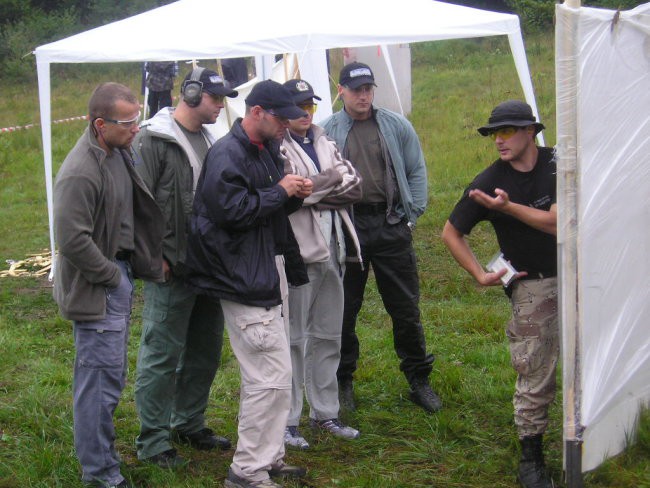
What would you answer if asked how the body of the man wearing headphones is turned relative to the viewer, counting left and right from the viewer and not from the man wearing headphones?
facing the viewer and to the right of the viewer

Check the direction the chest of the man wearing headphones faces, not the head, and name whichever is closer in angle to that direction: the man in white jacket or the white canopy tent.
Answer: the man in white jacket

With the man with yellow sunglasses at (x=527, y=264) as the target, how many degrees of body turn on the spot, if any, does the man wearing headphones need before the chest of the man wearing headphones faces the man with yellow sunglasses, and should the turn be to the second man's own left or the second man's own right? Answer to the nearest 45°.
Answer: approximately 45° to the second man's own left

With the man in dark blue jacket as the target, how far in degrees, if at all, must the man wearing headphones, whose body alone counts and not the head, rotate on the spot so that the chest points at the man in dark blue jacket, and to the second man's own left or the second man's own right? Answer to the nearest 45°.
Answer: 0° — they already face them

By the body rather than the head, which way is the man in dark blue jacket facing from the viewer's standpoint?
to the viewer's right

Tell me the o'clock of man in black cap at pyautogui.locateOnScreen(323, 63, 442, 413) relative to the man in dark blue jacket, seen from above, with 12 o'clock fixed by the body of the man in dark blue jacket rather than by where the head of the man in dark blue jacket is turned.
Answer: The man in black cap is roughly at 10 o'clock from the man in dark blue jacket.

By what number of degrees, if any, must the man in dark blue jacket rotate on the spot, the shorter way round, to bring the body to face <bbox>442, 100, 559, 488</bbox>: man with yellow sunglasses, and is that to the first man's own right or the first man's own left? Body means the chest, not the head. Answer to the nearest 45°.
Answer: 0° — they already face them

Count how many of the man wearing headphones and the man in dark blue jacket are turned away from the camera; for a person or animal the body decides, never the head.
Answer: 0

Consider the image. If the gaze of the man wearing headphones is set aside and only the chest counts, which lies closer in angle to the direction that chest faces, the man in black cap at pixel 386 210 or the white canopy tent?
the man in black cap

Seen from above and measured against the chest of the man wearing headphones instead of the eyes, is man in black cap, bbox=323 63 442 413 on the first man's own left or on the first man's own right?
on the first man's own left

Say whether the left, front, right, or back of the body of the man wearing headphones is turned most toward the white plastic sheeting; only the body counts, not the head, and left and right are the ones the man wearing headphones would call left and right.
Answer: front

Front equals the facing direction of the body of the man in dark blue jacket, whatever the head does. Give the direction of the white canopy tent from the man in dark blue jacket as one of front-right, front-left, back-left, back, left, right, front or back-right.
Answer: left
